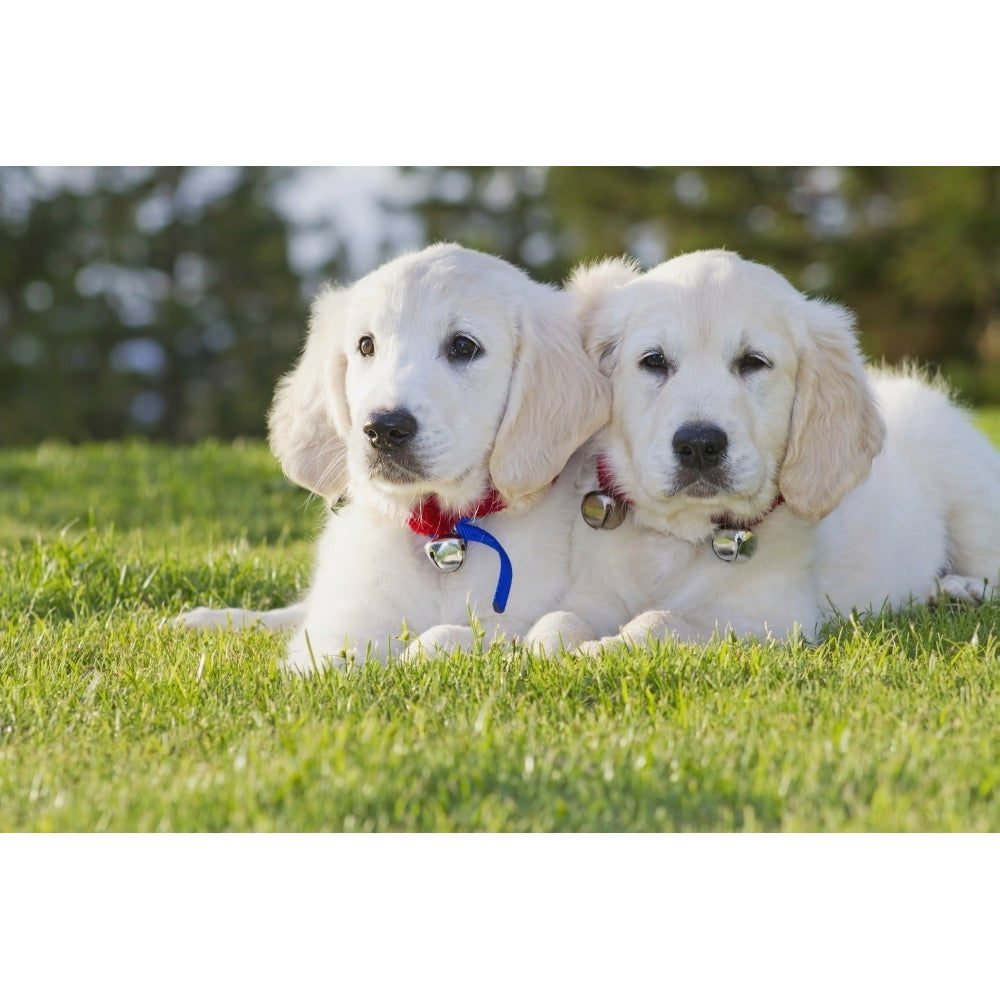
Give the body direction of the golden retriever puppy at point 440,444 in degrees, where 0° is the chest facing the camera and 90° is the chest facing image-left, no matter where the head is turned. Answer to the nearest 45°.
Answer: approximately 0°

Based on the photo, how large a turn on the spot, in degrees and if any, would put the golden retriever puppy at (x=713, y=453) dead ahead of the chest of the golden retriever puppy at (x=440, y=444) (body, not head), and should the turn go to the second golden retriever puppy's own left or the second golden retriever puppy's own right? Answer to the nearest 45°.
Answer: approximately 90° to the second golden retriever puppy's own left

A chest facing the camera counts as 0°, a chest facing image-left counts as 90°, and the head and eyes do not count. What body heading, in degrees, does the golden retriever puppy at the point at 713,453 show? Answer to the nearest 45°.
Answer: approximately 45°

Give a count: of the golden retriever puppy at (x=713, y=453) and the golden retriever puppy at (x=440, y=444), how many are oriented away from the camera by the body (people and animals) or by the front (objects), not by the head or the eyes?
0

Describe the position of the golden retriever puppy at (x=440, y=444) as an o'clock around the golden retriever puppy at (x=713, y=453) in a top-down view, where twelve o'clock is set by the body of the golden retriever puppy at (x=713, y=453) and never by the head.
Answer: the golden retriever puppy at (x=440, y=444) is roughly at 1 o'clock from the golden retriever puppy at (x=713, y=453).
